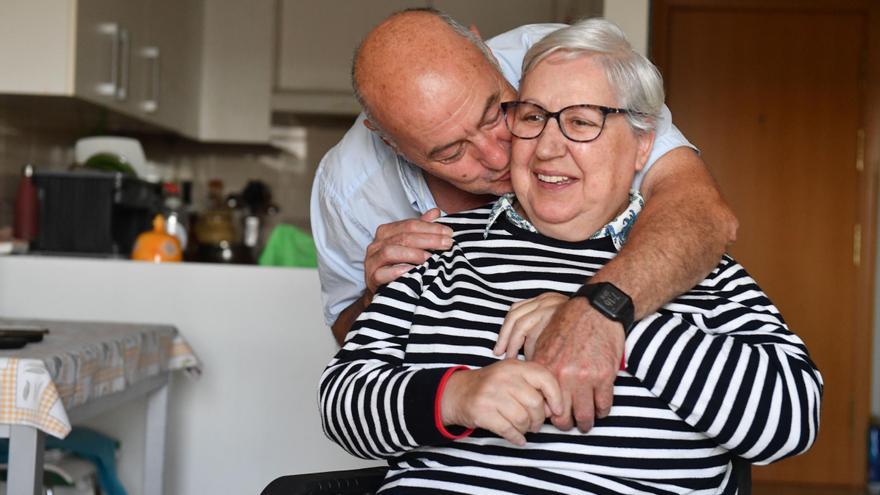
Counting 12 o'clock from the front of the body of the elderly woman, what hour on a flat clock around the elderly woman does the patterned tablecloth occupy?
The patterned tablecloth is roughly at 4 o'clock from the elderly woman.

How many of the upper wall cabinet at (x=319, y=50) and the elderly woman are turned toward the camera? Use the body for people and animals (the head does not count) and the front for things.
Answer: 2

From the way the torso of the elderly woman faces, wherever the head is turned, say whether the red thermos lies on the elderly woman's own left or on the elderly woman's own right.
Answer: on the elderly woman's own right

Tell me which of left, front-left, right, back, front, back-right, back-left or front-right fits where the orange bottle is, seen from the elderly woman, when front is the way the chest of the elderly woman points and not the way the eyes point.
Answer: back-right

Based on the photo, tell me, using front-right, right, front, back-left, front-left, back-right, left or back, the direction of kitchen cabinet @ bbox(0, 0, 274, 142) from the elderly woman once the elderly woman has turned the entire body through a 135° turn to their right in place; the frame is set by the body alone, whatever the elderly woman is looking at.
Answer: front

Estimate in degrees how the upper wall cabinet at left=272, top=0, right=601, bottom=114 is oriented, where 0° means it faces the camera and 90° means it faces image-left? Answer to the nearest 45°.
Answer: approximately 0°

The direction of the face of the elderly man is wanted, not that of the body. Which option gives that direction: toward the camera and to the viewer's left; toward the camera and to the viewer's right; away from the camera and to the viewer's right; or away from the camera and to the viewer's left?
toward the camera and to the viewer's right

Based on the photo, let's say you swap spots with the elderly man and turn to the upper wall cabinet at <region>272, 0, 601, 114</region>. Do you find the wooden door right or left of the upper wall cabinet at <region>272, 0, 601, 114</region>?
right

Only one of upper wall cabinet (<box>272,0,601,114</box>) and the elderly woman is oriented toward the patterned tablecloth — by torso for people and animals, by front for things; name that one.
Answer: the upper wall cabinet

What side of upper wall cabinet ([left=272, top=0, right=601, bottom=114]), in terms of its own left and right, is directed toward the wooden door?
left

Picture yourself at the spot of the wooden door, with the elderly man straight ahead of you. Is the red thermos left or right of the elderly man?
right
